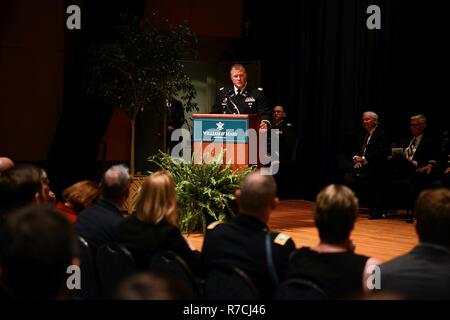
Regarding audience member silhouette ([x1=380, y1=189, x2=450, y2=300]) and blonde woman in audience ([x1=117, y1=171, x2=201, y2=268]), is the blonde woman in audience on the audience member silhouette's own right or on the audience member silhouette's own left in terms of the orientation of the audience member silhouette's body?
on the audience member silhouette's own left

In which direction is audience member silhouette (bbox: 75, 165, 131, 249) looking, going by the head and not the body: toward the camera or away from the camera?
away from the camera

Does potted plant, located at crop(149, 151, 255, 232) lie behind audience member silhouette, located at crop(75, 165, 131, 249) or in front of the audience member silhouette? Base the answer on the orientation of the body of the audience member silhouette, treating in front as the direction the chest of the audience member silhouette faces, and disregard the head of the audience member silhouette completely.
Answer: in front

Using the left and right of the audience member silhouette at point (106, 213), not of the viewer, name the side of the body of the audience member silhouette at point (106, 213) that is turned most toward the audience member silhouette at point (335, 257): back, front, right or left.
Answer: right

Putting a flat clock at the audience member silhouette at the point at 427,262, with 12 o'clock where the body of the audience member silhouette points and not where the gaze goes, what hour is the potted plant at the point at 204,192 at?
The potted plant is roughly at 11 o'clock from the audience member silhouette.

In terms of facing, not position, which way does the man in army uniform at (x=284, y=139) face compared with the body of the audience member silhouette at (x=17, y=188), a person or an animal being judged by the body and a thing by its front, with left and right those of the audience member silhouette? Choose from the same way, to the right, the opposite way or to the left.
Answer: the opposite way

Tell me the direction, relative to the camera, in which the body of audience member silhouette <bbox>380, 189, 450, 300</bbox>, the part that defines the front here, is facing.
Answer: away from the camera

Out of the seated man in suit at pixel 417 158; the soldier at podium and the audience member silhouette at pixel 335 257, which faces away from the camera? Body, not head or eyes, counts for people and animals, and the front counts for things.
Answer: the audience member silhouette

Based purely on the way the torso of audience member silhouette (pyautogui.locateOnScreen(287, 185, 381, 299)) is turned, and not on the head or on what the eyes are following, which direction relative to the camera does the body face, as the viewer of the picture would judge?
away from the camera

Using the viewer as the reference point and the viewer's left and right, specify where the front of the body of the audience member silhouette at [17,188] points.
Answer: facing away from the viewer and to the right of the viewer

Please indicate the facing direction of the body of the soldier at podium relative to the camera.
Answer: toward the camera

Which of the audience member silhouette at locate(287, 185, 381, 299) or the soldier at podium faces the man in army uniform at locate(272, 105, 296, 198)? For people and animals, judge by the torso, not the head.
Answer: the audience member silhouette

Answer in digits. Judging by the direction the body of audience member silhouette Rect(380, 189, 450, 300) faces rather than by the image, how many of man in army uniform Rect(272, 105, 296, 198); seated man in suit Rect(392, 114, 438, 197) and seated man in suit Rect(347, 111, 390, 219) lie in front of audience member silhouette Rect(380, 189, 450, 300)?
3

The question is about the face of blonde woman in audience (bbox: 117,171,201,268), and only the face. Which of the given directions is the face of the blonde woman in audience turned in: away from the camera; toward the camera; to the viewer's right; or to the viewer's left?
away from the camera
